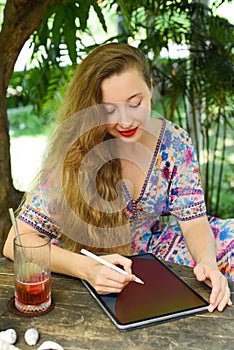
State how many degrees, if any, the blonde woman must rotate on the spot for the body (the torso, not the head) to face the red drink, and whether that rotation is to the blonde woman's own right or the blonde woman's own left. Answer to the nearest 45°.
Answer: approximately 45° to the blonde woman's own right

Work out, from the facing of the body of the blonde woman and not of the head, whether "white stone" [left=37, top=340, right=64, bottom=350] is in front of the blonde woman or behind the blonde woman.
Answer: in front

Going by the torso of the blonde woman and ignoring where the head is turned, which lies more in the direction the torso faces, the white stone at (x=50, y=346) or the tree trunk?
the white stone

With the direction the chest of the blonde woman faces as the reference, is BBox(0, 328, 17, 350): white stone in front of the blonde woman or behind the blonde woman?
in front

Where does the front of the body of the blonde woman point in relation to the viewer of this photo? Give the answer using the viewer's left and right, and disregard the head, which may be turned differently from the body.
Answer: facing the viewer

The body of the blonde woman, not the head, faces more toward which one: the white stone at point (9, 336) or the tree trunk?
the white stone

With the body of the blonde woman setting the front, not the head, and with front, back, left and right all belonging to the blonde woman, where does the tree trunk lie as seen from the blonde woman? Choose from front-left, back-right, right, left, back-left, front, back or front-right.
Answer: back-right

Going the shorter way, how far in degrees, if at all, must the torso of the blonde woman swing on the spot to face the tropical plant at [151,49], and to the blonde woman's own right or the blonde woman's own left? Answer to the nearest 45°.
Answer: approximately 180°

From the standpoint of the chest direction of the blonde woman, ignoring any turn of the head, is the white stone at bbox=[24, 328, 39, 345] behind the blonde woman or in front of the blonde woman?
in front

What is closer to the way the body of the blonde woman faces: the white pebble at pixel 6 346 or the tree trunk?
the white pebble
